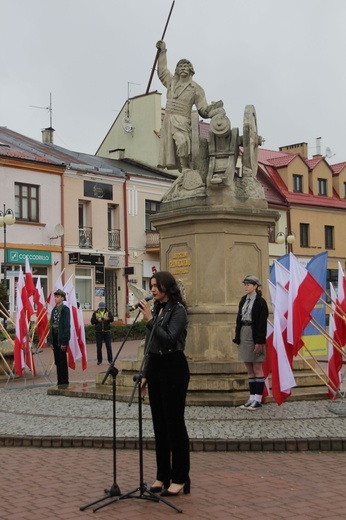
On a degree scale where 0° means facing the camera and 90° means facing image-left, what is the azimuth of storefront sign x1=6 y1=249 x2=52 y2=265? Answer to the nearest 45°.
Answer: approximately 0°

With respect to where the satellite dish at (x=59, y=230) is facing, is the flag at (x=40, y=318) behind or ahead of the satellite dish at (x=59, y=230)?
ahead

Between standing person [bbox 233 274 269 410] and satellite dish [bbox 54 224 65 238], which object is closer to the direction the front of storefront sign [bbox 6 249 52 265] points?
the standing person

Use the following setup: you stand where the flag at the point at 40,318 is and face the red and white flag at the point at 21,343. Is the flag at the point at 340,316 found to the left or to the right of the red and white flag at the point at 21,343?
left

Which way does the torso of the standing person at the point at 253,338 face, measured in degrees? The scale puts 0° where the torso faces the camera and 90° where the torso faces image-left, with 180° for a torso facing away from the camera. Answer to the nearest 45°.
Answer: approximately 45°

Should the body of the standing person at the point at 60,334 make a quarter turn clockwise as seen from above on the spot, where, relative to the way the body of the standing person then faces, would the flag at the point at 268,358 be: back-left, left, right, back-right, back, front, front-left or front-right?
back

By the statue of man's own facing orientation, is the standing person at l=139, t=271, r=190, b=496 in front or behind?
in front

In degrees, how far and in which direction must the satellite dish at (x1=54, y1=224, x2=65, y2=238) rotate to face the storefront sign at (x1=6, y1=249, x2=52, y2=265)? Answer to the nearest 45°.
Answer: approximately 45° to its right

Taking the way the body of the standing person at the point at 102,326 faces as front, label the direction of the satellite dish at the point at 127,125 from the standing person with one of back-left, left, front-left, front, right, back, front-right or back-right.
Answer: back

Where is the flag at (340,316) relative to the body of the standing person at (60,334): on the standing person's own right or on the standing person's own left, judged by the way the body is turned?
on the standing person's own left

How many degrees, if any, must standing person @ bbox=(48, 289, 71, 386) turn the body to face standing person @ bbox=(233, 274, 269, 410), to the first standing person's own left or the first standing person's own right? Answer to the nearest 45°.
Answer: approximately 90° to the first standing person's own left

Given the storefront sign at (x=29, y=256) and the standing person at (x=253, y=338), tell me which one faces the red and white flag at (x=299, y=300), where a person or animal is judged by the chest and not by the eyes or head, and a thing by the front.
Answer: the storefront sign
